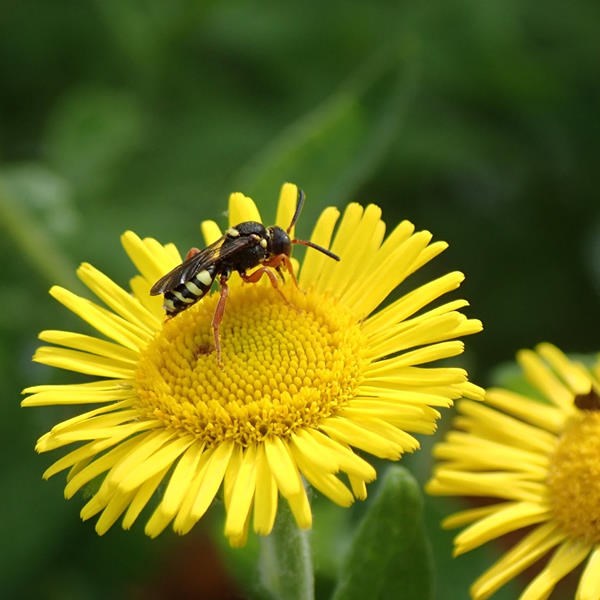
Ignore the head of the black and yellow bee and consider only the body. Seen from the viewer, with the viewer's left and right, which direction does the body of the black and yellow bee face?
facing to the right of the viewer
